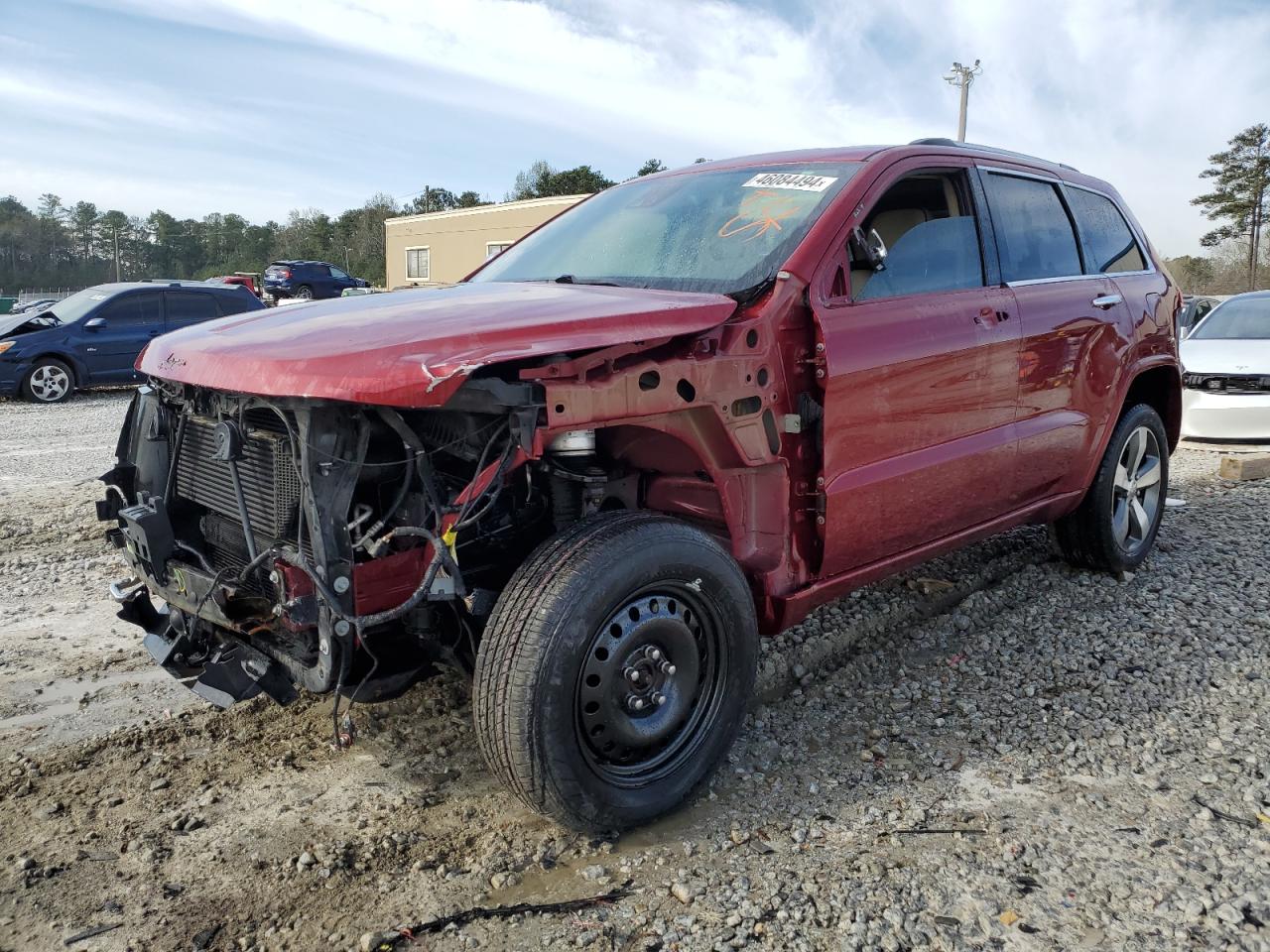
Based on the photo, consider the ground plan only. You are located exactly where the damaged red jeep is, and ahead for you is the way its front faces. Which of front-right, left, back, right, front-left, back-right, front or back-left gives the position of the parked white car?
back

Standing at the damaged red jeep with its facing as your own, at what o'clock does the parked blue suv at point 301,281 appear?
The parked blue suv is roughly at 4 o'clock from the damaged red jeep.

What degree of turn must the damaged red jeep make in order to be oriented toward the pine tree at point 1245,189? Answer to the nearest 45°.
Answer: approximately 180°

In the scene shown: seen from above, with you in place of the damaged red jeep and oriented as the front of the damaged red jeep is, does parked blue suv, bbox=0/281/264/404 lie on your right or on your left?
on your right

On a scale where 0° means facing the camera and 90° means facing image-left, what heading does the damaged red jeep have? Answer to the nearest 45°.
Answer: approximately 45°
